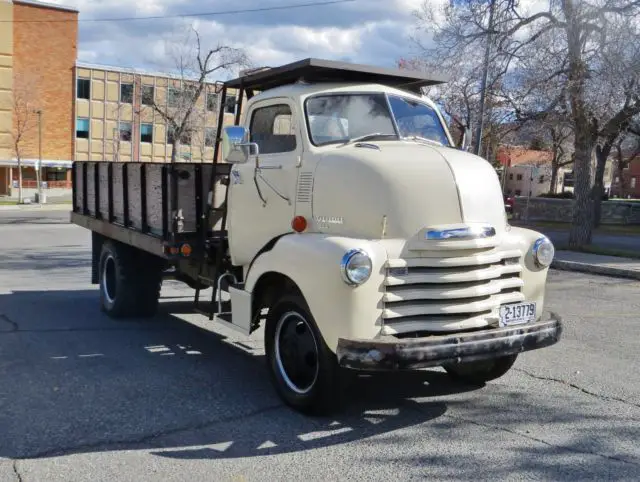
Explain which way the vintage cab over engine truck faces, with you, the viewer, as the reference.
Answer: facing the viewer and to the right of the viewer

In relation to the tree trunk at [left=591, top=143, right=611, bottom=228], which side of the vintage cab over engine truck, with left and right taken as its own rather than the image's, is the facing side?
left
